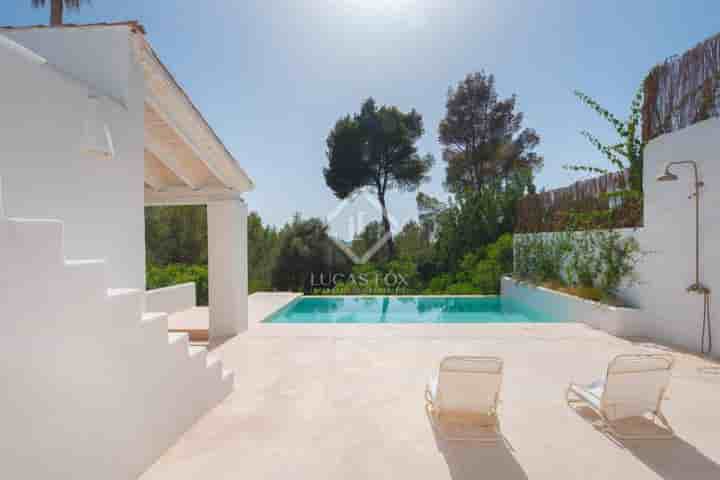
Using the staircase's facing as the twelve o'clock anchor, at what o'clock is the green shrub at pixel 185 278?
The green shrub is roughly at 11 o'clock from the staircase.

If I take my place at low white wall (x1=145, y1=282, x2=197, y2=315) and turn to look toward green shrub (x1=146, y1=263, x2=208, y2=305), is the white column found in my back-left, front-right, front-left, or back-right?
back-right

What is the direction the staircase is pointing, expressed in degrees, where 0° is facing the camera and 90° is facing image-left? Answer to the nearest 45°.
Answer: approximately 225°
